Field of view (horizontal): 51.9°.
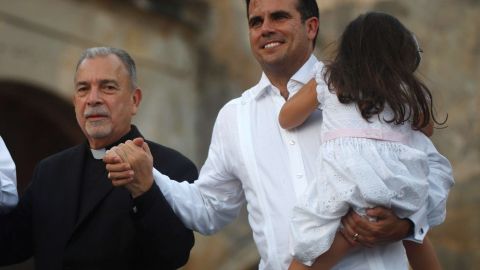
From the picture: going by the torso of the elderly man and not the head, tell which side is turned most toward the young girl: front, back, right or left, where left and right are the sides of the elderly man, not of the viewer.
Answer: left

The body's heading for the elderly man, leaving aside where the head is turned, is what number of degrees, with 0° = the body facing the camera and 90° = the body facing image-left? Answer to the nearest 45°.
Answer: approximately 45°

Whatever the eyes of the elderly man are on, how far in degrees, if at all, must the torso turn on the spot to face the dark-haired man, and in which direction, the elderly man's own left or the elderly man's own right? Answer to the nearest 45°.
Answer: approximately 135° to the elderly man's own left
